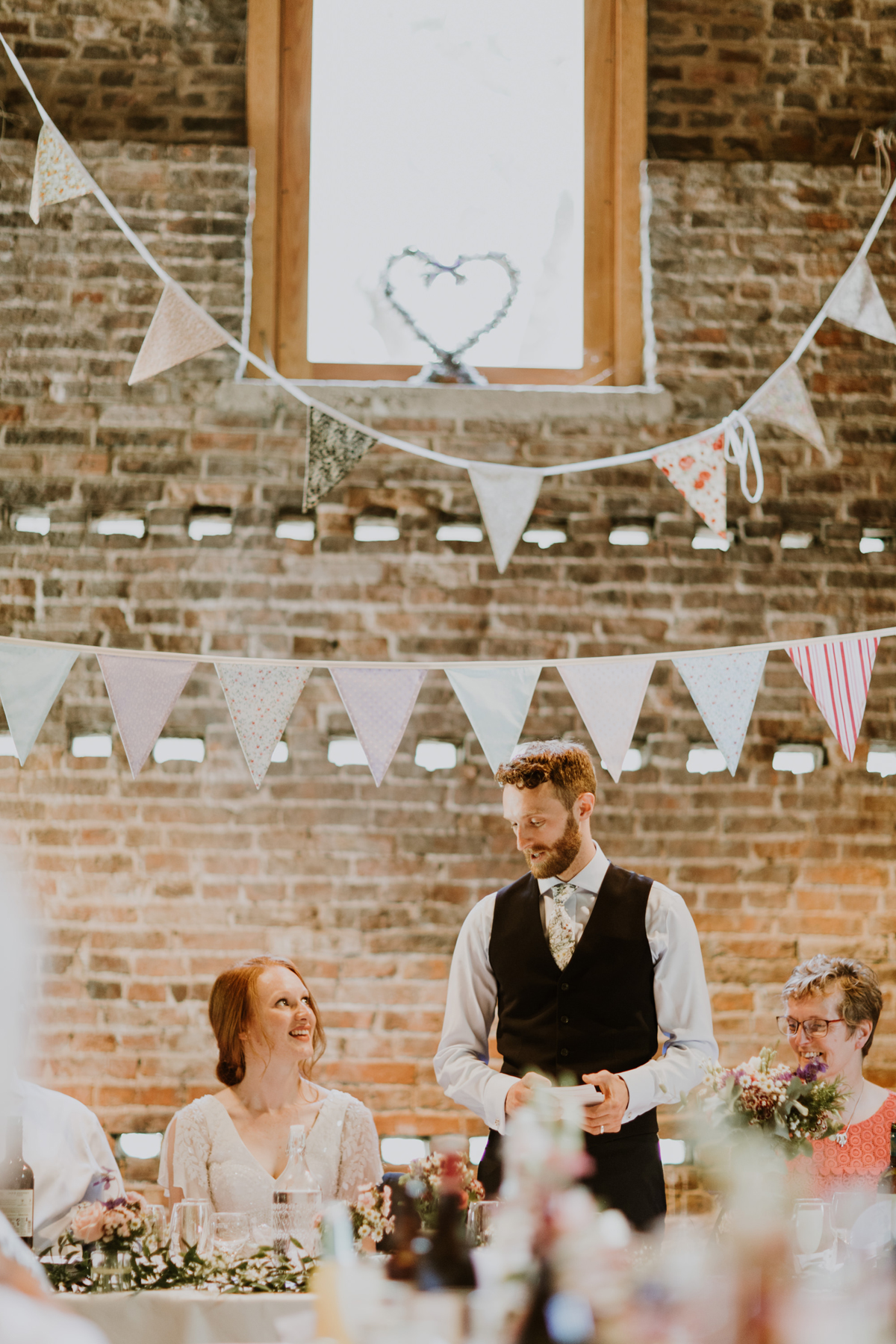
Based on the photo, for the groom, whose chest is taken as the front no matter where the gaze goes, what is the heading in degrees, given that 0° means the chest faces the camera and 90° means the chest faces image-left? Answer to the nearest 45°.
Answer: approximately 0°

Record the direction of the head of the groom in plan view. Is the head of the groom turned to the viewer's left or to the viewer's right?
to the viewer's left

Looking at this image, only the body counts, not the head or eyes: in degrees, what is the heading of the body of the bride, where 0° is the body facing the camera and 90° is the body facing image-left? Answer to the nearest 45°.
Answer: approximately 0°

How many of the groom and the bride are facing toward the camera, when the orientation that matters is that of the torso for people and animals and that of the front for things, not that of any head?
2

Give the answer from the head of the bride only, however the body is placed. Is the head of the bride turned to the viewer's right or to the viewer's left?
to the viewer's right
